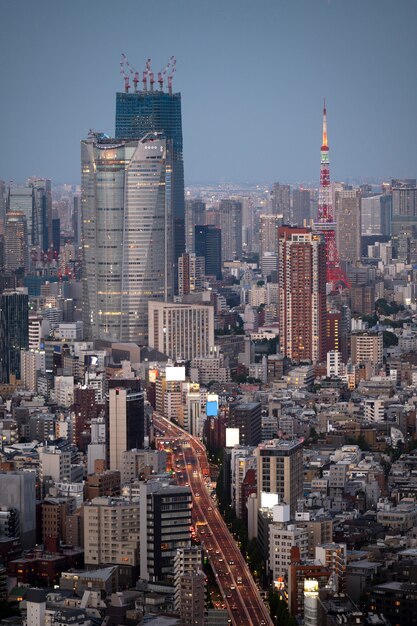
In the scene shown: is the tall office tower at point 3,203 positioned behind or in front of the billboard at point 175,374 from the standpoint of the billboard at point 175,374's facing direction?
behind

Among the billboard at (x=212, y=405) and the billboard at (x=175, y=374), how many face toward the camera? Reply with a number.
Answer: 2

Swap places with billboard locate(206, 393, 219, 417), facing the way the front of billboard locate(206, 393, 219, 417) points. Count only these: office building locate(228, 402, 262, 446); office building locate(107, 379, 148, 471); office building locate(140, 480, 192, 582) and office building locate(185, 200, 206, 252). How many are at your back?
1

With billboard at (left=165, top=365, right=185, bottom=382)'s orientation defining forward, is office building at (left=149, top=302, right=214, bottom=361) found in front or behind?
behind

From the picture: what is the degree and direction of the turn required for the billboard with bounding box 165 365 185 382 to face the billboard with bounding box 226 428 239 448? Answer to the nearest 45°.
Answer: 0° — it already faces it

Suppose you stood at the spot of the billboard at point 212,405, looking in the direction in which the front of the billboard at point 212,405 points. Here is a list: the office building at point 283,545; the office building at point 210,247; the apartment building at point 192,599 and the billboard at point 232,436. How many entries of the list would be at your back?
1

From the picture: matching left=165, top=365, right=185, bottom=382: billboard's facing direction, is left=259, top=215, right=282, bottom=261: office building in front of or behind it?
behind

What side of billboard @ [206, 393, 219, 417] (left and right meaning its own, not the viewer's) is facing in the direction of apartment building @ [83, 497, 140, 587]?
front

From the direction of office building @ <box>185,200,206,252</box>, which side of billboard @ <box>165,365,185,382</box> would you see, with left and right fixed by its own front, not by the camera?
back

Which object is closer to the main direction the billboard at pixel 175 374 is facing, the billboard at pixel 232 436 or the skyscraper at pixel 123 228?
the billboard

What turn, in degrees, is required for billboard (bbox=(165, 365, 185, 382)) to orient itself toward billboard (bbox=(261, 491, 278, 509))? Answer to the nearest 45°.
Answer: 0° — it already faces it

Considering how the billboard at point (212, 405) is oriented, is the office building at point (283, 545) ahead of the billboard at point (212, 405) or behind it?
ahead

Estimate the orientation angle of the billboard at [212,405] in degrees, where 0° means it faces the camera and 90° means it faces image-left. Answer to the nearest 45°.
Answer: approximately 0°

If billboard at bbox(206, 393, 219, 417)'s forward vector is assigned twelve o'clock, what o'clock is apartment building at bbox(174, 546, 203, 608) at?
The apartment building is roughly at 12 o'clock from the billboard.

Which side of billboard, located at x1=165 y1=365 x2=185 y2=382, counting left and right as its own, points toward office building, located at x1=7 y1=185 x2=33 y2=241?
back
